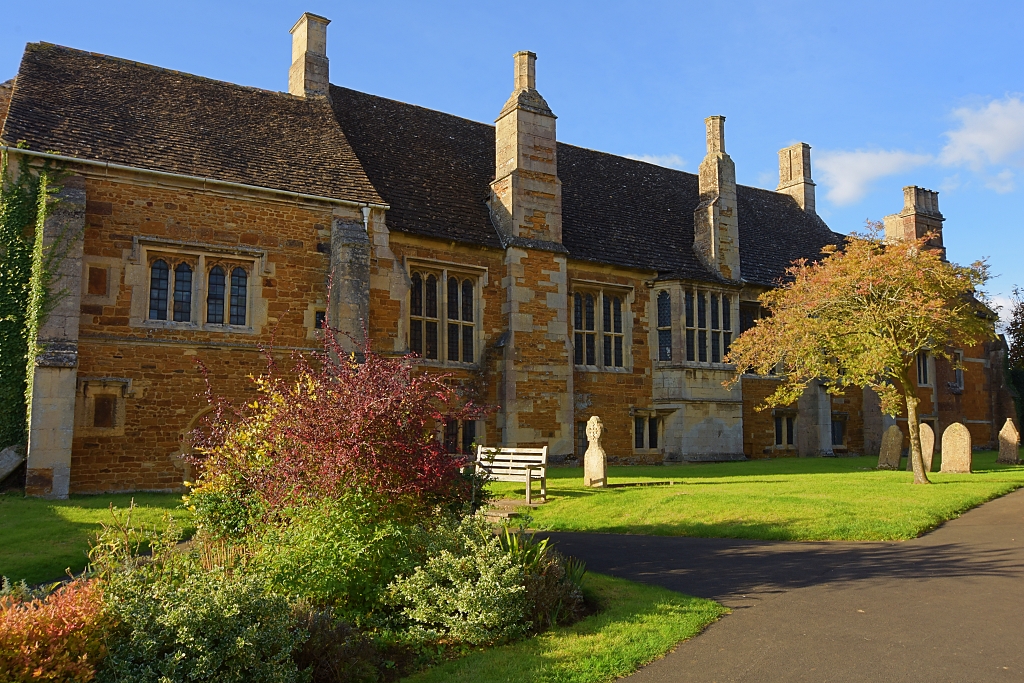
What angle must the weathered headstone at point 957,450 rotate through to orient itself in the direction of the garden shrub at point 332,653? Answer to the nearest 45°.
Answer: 0° — it already faces it

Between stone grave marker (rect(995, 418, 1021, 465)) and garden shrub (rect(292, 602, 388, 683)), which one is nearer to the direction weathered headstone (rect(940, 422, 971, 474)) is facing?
the garden shrub

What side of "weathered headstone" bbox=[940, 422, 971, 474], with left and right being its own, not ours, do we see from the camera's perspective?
front

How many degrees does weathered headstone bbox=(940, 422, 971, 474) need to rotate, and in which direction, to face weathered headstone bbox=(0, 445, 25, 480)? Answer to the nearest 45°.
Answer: approximately 45° to its right

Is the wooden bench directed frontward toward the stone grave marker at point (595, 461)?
no

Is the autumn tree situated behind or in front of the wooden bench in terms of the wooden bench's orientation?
behind

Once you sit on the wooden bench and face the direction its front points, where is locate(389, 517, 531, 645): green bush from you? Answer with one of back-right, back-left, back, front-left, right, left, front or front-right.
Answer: front-left

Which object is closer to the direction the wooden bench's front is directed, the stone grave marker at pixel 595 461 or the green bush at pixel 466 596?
the green bush

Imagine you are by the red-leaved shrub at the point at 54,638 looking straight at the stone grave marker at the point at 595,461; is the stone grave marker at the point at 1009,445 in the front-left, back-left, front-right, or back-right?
front-right

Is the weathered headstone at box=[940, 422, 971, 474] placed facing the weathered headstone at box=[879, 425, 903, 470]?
no

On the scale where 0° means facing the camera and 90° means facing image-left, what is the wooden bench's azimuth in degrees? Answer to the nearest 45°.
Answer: approximately 45°

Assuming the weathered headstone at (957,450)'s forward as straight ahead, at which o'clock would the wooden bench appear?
The wooden bench is roughly at 1 o'clock from the weathered headstone.

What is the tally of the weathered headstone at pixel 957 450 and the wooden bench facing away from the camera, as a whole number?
0

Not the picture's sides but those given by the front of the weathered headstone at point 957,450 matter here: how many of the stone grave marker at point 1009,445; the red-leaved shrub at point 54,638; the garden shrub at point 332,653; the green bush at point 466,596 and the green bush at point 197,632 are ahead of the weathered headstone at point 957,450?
4

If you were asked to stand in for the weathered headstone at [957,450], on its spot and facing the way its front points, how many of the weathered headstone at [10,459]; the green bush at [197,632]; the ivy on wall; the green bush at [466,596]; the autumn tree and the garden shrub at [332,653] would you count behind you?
0

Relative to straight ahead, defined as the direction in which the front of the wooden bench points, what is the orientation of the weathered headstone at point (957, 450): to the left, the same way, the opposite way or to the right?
the same way

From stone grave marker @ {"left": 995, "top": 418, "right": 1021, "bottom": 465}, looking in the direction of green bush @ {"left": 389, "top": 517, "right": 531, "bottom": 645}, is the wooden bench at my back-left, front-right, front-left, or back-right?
front-right
